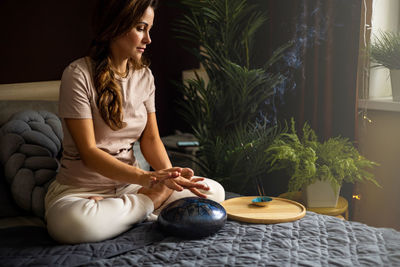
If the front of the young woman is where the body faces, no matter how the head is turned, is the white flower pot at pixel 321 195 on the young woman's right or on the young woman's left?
on the young woman's left

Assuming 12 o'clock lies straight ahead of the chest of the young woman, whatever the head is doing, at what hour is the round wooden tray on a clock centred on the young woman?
The round wooden tray is roughly at 11 o'clock from the young woman.

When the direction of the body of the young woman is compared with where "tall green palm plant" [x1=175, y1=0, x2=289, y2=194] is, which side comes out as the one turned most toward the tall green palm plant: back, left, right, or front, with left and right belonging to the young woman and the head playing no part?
left

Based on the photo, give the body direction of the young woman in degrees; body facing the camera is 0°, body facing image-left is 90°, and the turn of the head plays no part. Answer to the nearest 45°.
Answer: approximately 315°

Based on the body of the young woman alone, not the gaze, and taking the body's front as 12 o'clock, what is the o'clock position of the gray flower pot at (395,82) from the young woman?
The gray flower pot is roughly at 10 o'clock from the young woman.

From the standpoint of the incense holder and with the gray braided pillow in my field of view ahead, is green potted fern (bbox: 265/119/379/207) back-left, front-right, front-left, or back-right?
back-right

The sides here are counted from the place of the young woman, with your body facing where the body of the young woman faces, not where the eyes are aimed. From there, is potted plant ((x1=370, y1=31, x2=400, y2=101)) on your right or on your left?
on your left
